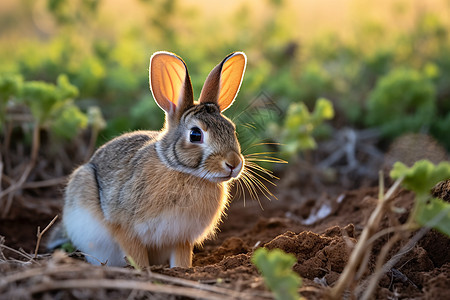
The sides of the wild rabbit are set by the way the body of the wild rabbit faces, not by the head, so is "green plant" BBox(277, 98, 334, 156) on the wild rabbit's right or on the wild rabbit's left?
on the wild rabbit's left

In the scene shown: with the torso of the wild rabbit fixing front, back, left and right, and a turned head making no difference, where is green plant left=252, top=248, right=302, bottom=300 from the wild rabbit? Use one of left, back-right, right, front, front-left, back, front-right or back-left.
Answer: front-right

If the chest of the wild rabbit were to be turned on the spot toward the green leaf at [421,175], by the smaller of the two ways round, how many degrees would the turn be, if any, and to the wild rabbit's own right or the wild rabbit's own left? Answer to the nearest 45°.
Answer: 0° — it already faces it

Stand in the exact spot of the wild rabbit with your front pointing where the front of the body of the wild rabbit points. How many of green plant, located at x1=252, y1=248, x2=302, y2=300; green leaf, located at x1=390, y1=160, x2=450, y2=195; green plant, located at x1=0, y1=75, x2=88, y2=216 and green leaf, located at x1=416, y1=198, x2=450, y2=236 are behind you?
1

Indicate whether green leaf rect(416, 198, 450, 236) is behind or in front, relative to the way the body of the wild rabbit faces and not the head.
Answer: in front

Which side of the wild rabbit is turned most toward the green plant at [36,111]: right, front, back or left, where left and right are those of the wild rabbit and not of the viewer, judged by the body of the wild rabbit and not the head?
back

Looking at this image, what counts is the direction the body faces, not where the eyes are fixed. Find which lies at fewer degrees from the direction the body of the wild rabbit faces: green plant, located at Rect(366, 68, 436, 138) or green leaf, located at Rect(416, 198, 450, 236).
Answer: the green leaf

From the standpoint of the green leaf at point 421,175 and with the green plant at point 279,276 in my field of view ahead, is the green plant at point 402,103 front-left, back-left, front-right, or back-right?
back-right

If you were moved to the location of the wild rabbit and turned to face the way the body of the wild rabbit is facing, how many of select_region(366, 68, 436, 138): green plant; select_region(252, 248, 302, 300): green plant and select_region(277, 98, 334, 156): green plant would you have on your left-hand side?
2

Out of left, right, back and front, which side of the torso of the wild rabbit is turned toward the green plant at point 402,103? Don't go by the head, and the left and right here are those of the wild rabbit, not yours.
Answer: left

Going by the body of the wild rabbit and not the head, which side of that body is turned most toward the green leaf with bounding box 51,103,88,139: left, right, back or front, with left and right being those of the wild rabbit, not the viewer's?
back

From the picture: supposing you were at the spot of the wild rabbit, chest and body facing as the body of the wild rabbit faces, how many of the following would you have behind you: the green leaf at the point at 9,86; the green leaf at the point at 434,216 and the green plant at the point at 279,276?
1

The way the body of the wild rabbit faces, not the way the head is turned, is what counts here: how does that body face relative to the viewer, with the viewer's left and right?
facing the viewer and to the right of the viewer
